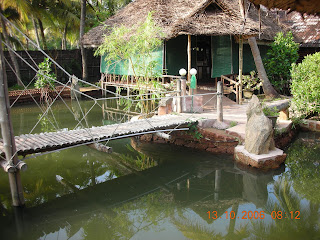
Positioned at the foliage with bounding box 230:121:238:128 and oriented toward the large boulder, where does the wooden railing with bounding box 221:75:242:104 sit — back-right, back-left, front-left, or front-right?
back-left

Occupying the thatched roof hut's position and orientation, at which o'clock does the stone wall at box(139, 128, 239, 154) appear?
The stone wall is roughly at 12 o'clock from the thatched roof hut.

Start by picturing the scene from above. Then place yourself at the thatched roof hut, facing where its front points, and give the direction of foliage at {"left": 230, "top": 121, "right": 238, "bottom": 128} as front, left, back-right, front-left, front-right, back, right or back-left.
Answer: front

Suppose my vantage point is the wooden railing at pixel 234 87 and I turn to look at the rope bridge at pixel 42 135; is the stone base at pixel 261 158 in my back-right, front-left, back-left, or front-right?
front-left

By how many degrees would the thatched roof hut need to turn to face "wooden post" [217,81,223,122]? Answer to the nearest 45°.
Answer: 0° — it already faces it

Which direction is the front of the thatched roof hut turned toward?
toward the camera

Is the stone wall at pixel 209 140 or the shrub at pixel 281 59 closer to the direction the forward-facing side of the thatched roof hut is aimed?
the stone wall

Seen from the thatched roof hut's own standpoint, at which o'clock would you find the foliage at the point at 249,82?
The foliage is roughly at 10 o'clock from the thatched roof hut.

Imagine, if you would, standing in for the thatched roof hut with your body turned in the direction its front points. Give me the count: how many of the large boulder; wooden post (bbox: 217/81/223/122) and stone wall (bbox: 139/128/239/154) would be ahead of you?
3

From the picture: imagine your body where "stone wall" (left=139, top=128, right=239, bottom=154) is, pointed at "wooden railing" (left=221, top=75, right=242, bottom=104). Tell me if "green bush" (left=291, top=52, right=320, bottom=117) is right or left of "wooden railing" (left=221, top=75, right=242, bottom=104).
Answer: right

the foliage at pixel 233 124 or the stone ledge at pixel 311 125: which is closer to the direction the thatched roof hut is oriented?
the foliage

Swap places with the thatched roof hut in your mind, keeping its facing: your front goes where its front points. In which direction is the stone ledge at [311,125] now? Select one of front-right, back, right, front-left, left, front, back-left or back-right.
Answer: front-left

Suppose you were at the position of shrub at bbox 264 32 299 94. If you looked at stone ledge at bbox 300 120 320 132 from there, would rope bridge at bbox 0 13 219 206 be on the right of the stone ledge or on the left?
right

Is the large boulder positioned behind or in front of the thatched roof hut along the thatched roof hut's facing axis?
in front

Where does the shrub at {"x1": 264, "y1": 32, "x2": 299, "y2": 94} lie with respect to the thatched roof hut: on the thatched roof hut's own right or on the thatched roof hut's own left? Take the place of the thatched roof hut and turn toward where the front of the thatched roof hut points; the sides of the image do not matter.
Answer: on the thatched roof hut's own left

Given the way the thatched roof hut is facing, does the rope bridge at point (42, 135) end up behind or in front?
in front
